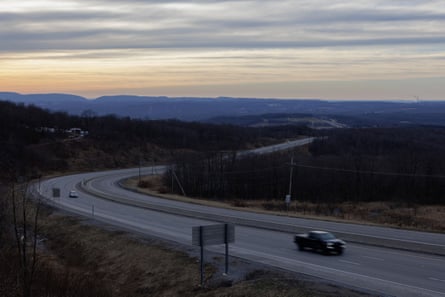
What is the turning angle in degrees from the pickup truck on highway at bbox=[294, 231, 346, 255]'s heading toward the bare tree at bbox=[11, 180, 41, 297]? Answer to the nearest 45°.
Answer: approximately 90° to its right

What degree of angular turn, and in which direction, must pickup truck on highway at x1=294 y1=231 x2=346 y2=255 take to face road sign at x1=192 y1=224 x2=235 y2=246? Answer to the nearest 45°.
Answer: approximately 90° to its right

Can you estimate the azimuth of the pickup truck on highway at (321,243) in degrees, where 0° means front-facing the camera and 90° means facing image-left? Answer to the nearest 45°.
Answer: approximately 315°
